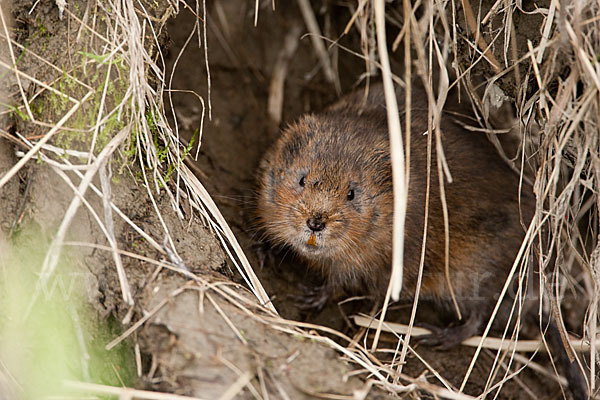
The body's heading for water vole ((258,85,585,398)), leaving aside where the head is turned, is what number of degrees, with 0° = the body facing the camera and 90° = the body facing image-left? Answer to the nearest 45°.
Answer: approximately 45°

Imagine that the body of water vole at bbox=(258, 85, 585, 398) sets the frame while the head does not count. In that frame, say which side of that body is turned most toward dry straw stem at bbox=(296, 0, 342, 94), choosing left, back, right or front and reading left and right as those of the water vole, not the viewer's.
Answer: right
